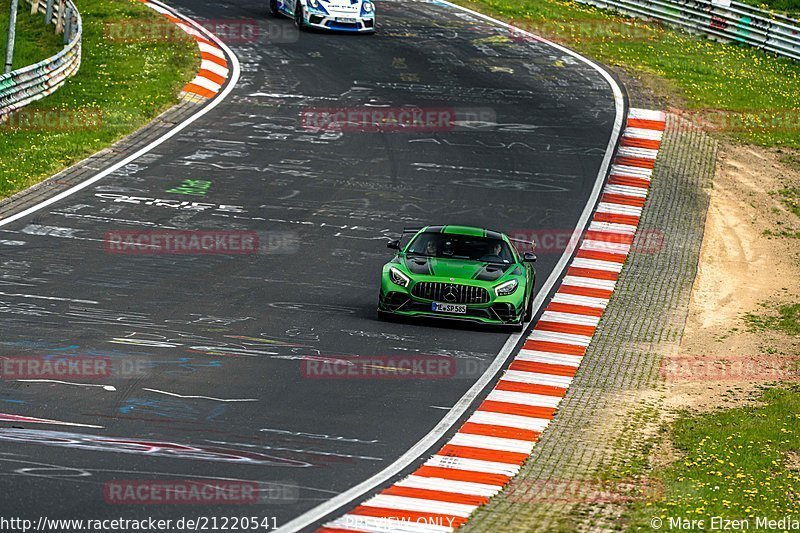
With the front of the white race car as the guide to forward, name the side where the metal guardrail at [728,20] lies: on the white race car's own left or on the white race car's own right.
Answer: on the white race car's own left

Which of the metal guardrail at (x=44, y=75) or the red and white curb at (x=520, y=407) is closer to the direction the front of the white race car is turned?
the red and white curb

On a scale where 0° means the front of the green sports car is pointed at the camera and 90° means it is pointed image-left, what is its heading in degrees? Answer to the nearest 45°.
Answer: approximately 0°

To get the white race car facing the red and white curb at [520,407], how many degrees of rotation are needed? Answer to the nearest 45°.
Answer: approximately 45° to its right

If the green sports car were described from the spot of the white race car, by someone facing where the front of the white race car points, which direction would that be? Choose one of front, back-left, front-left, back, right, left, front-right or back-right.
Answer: front-right

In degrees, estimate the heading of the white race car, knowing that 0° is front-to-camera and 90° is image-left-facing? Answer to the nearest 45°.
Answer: approximately 315°

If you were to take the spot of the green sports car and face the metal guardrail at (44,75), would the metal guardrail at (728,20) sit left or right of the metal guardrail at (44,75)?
right

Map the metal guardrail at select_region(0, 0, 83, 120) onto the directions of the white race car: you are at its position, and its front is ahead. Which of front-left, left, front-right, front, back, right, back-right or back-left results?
right

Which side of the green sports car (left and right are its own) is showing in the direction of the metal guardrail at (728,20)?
back

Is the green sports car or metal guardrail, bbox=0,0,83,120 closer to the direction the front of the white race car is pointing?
the green sports car

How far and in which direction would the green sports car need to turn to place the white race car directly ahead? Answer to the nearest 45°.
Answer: approximately 180°

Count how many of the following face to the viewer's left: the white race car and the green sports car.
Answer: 0
